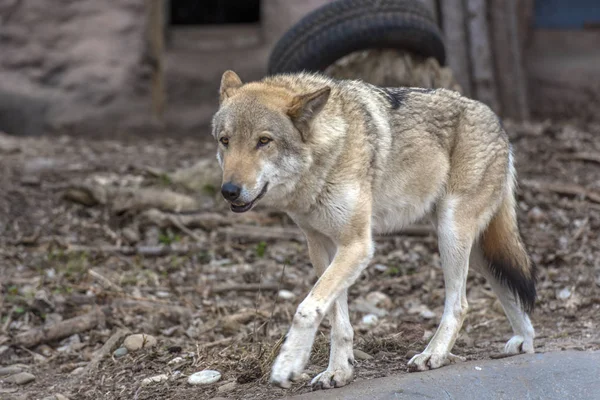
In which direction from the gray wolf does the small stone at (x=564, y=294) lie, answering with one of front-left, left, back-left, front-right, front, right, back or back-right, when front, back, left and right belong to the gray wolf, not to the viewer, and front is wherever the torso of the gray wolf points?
back

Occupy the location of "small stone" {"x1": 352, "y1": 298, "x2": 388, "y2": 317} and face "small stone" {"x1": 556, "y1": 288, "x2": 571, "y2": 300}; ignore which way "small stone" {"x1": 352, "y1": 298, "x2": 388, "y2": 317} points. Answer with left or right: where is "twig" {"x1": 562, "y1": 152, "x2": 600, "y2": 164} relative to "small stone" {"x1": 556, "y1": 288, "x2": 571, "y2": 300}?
left

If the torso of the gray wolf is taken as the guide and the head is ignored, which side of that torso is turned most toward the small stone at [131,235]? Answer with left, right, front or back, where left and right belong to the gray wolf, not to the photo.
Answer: right

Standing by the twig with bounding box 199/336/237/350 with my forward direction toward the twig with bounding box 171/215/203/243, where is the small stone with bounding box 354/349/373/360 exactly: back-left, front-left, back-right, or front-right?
back-right

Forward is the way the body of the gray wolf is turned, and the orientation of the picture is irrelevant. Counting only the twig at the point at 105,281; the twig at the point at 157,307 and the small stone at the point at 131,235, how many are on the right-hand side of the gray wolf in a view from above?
3

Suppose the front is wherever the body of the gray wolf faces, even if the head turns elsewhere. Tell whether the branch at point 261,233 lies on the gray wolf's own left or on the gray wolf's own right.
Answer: on the gray wolf's own right

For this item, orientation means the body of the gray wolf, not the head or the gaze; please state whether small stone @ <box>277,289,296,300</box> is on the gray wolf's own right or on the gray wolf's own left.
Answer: on the gray wolf's own right

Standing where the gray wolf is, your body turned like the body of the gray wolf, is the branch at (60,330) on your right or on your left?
on your right

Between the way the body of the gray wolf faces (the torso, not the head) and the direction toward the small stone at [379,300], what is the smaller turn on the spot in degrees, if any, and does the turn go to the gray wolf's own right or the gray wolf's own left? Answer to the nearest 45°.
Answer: approximately 135° to the gray wolf's own right

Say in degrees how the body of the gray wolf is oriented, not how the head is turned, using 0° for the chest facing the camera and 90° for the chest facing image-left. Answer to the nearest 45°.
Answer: approximately 45°

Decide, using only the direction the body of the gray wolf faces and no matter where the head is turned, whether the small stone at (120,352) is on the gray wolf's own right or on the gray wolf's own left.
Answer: on the gray wolf's own right

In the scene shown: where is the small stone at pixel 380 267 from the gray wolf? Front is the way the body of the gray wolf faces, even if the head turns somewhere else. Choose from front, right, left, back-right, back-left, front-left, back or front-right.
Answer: back-right

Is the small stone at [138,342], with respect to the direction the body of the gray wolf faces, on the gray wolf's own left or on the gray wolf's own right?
on the gray wolf's own right
